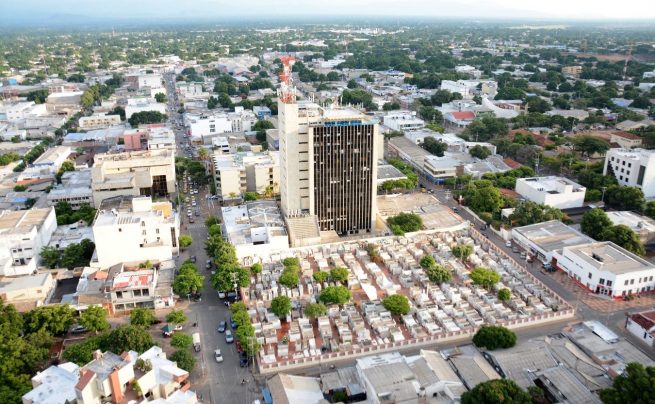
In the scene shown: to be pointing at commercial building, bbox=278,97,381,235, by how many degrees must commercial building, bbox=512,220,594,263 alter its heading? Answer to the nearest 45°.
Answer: approximately 45° to its right

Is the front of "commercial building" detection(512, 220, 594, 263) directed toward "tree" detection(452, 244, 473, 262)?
yes

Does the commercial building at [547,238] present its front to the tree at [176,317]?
yes

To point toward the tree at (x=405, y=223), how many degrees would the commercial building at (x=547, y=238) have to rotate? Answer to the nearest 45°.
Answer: approximately 45° to its right

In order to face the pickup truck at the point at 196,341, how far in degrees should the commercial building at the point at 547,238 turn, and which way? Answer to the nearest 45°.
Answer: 0° — it already faces it

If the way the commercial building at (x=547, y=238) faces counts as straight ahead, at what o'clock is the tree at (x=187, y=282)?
The tree is roughly at 12 o'clock from the commercial building.

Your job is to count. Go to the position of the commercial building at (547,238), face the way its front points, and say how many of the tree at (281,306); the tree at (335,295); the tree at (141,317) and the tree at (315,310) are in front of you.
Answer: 4

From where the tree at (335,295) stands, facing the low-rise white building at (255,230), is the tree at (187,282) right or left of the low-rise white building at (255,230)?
left

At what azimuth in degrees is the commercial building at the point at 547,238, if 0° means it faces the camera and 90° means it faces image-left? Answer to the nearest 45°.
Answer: approximately 45°

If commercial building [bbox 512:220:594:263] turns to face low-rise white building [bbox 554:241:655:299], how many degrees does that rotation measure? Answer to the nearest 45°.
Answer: approximately 90° to its left

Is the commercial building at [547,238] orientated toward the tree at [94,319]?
yes

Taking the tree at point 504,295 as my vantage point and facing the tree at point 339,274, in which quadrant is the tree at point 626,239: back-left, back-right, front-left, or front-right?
back-right

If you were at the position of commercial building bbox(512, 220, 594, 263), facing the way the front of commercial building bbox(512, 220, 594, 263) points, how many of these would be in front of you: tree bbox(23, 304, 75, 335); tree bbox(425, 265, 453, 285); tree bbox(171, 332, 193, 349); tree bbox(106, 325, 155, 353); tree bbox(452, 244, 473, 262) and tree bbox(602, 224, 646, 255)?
5

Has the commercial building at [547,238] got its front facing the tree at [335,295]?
yes
